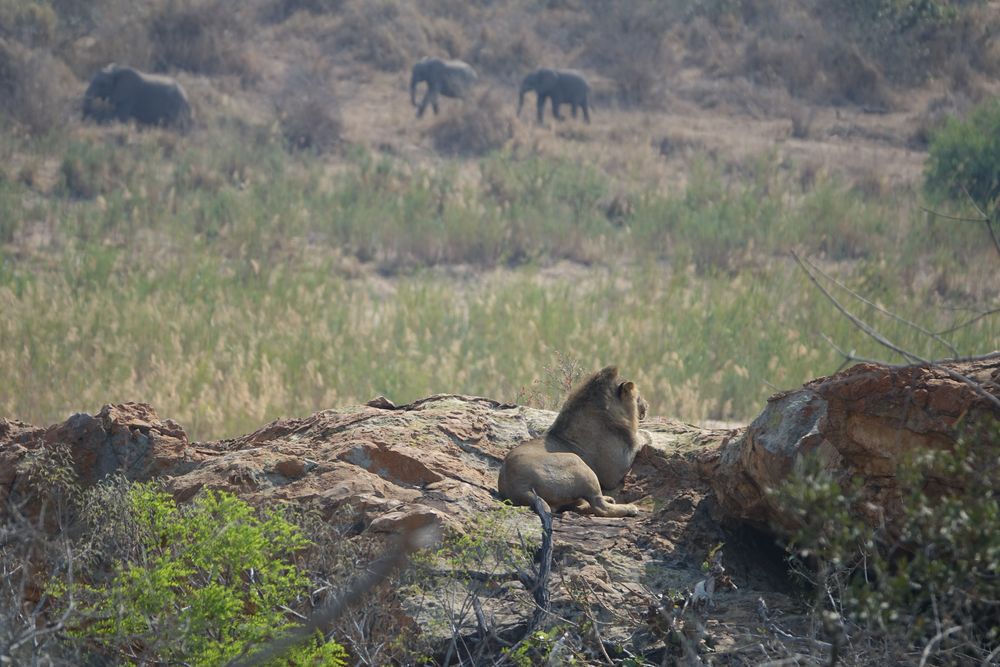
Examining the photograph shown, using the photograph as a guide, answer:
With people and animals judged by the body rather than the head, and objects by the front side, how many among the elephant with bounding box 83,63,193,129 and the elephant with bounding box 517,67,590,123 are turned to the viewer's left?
2

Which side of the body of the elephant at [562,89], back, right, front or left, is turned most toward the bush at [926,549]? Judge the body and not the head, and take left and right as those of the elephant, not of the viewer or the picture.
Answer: left

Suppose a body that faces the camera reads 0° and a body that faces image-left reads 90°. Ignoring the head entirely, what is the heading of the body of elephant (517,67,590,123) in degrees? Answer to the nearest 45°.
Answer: approximately 90°

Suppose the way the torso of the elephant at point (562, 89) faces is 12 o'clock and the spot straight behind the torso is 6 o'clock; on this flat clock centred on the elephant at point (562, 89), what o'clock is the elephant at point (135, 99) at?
the elephant at point (135, 99) is roughly at 11 o'clock from the elephant at point (562, 89).

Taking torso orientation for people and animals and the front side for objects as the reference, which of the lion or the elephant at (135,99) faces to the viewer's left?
the elephant

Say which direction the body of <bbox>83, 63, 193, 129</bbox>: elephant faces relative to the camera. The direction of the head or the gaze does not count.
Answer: to the viewer's left

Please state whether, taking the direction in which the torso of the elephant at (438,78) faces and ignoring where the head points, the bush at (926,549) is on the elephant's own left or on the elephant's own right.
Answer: on the elephant's own left

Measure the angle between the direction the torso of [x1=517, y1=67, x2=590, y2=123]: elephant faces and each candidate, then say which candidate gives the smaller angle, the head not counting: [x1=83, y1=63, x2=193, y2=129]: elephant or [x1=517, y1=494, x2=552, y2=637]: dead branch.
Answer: the elephant

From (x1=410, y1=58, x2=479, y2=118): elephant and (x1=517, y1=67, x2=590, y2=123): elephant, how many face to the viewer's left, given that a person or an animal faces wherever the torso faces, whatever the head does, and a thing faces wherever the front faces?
2

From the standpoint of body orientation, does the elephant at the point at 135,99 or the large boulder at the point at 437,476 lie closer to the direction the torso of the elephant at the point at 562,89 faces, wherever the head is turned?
the elephant
